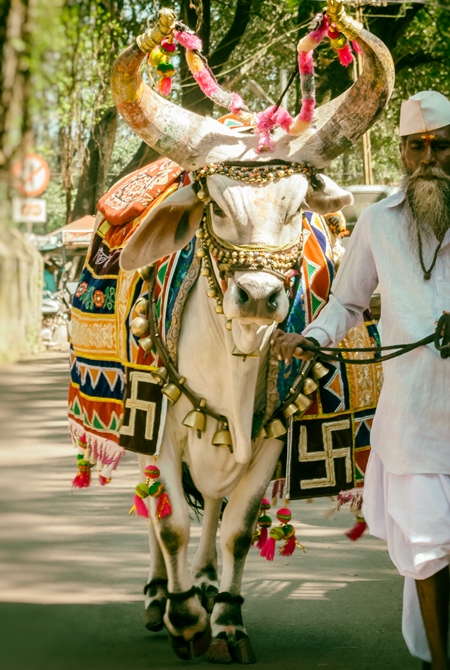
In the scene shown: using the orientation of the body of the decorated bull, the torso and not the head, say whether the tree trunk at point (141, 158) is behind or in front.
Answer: behind

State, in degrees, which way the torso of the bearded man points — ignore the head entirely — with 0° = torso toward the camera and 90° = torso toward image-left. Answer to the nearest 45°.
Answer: approximately 0°

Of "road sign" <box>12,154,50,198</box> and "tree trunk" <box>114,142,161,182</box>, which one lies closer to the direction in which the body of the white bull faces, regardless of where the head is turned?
the road sign
